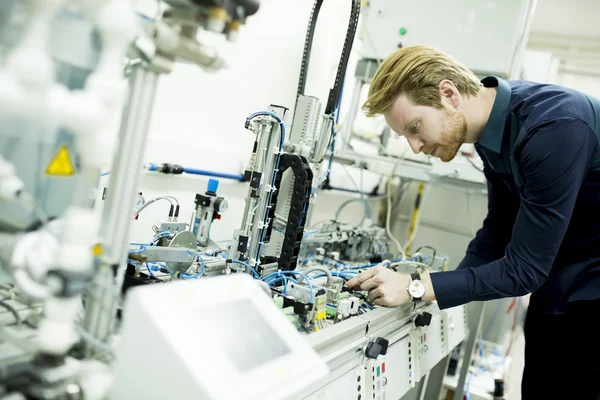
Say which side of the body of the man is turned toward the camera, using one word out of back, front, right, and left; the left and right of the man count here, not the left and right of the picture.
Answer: left

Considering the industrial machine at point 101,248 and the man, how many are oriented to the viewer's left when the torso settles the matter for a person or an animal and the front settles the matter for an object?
1

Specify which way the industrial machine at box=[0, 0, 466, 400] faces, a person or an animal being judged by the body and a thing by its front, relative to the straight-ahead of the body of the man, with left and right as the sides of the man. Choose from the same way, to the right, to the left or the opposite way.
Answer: the opposite way

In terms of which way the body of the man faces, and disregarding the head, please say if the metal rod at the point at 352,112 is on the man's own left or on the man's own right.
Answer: on the man's own right

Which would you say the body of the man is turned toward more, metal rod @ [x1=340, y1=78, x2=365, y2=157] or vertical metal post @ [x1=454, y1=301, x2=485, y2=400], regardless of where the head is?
the metal rod
